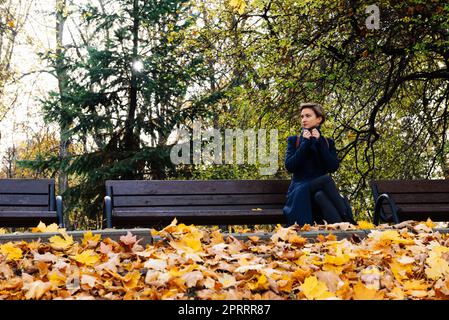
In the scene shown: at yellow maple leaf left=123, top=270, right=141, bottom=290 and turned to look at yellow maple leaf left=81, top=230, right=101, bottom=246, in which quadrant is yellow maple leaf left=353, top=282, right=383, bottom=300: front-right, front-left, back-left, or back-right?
back-right

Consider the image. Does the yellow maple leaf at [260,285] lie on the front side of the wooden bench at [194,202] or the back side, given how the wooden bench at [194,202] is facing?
on the front side

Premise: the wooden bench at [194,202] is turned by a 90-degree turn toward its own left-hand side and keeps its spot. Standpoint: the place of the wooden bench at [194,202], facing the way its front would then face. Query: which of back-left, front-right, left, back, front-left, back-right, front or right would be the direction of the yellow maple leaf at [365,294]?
right

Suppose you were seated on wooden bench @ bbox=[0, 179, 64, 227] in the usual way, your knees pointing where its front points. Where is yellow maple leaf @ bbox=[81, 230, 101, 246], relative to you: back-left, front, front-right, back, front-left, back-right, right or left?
front

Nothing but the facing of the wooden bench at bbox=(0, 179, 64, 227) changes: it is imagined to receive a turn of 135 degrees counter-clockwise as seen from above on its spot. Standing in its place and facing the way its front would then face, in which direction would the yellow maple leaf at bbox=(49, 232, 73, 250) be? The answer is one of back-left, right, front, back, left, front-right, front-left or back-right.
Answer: back-right

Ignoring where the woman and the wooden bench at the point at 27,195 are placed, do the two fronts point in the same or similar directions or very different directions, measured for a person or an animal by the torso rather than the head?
same or similar directions

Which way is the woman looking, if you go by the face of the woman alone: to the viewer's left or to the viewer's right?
to the viewer's left

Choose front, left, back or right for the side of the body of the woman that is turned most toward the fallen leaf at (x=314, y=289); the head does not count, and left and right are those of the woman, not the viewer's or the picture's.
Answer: front

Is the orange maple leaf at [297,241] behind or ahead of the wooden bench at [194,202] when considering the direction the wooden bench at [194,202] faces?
ahead

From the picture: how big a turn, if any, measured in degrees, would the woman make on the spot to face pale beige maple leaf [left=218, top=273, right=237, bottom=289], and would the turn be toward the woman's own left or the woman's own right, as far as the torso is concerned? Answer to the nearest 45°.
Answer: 0° — they already face it

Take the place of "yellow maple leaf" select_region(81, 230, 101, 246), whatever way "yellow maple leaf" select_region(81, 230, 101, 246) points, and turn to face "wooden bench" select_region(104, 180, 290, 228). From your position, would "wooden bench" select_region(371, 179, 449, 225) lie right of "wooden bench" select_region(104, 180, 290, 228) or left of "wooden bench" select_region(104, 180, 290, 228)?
right

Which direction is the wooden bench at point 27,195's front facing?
toward the camera

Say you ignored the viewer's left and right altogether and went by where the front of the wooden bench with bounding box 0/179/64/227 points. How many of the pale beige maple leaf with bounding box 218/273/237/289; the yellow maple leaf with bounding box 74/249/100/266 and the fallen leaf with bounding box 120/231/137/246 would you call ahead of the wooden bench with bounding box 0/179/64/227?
3

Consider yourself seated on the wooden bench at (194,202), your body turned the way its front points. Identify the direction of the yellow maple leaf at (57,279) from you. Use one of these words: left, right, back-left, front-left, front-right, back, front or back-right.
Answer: front

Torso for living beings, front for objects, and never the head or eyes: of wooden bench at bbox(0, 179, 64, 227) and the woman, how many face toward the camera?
2

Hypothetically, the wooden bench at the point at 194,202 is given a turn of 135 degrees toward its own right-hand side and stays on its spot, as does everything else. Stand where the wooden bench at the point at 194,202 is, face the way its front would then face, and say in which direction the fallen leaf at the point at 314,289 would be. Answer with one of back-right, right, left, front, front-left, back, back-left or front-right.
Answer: back-left

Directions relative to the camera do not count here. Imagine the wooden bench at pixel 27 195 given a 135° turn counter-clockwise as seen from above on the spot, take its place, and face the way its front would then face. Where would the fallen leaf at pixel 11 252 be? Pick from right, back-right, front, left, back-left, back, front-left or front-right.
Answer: back-right

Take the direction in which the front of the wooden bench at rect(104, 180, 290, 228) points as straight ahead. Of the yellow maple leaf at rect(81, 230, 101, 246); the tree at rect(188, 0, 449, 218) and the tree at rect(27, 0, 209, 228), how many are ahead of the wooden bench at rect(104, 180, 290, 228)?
1

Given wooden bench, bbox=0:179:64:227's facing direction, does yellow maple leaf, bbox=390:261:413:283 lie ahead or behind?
ahead

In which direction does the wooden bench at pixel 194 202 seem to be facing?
toward the camera

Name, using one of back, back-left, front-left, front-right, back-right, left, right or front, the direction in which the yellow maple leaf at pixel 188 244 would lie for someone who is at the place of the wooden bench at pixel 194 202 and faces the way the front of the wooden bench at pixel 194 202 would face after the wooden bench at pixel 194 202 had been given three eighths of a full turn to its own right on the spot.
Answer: back-left
